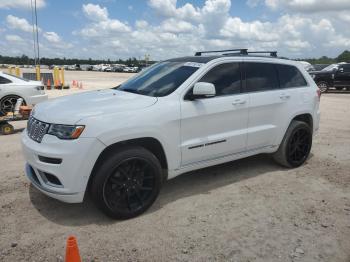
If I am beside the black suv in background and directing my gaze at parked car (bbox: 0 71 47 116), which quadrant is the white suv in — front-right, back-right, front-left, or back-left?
front-left

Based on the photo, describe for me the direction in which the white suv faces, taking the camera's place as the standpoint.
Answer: facing the viewer and to the left of the viewer

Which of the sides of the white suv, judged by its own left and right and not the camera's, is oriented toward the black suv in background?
back

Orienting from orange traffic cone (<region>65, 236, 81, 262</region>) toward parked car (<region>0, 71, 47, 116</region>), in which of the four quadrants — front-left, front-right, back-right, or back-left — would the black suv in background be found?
front-right

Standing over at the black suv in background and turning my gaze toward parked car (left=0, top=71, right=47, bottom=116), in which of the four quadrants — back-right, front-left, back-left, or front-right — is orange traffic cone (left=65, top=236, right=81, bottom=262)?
front-left

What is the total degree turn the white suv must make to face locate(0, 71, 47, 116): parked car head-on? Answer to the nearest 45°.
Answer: approximately 90° to its right

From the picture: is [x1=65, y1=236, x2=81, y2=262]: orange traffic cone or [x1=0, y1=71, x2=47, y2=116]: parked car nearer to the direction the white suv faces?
the orange traffic cone

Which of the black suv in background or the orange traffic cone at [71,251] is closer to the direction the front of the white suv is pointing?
the orange traffic cone

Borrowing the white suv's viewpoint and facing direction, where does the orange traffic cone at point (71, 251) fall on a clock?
The orange traffic cone is roughly at 11 o'clock from the white suv.
